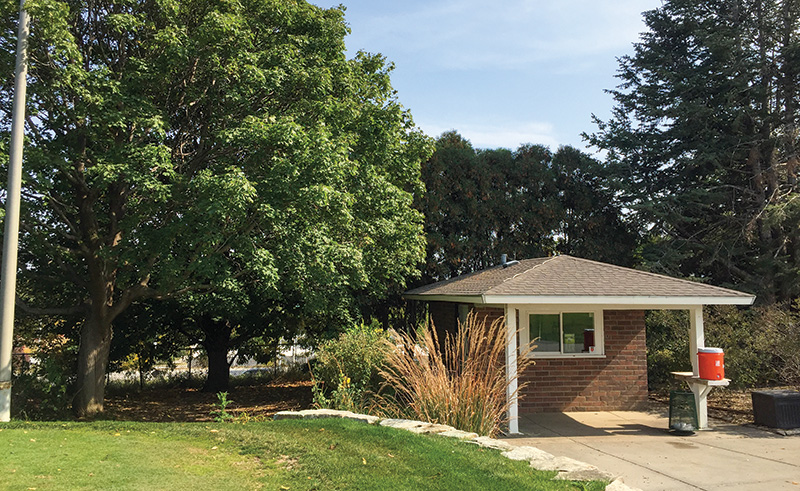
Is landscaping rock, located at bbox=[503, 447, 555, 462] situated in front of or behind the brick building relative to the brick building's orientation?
in front

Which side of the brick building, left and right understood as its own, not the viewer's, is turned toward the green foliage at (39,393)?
right

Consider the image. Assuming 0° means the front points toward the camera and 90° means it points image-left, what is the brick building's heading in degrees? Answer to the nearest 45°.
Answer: approximately 0°

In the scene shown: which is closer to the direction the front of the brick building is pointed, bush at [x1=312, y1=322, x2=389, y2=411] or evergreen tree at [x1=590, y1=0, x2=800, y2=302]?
the bush

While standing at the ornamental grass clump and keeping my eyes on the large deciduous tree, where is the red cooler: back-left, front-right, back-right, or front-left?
back-right

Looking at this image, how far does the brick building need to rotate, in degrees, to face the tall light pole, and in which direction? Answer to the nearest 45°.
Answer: approximately 45° to its right

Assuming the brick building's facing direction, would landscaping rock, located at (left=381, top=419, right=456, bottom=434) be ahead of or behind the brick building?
ahead

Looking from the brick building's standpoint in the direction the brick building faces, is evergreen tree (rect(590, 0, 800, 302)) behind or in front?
behind
